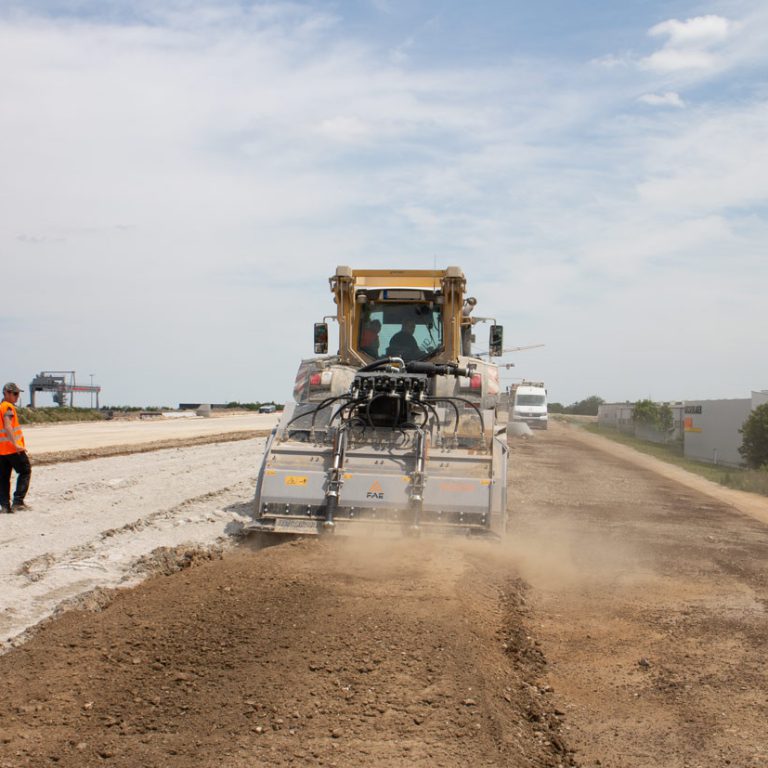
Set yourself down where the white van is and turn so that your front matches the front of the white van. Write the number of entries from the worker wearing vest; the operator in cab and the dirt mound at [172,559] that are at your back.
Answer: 0

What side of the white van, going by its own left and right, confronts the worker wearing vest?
front

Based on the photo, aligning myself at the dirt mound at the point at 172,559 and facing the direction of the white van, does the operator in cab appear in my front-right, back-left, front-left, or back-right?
front-right

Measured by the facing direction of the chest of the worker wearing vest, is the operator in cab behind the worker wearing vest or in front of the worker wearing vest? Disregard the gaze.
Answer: in front

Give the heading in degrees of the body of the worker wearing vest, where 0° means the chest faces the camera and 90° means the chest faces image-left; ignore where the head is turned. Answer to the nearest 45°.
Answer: approximately 270°

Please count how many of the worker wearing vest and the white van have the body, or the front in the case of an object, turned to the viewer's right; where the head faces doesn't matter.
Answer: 1

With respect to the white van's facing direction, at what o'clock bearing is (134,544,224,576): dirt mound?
The dirt mound is roughly at 12 o'clock from the white van.

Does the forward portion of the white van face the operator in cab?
yes

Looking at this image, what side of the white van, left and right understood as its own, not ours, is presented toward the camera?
front
